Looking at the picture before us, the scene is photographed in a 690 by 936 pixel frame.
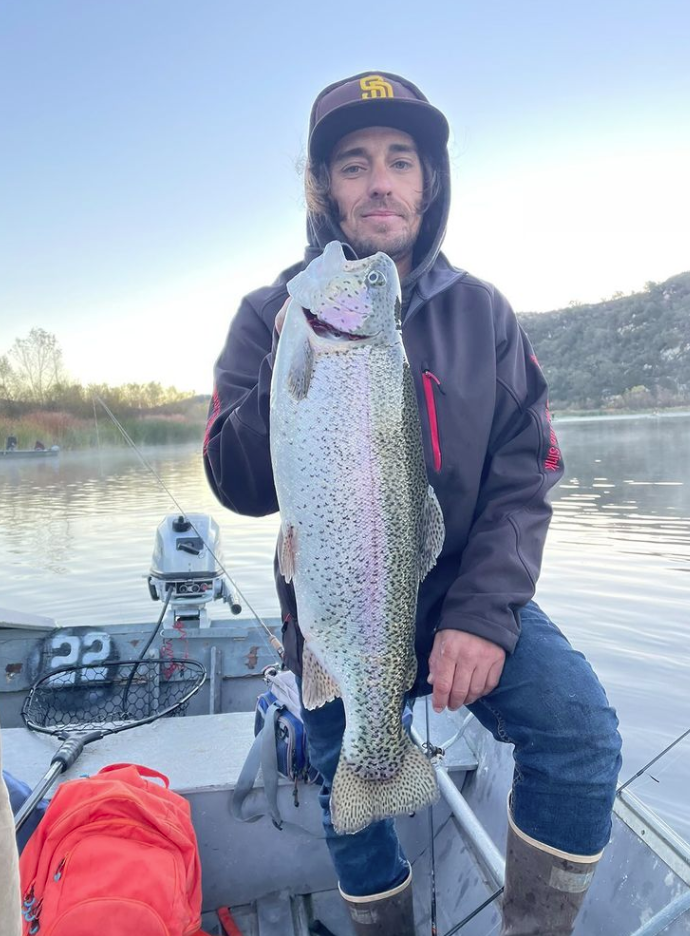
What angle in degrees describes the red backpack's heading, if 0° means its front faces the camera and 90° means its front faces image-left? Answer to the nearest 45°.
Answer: approximately 0°

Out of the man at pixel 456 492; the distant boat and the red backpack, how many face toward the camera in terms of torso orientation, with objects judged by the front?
2

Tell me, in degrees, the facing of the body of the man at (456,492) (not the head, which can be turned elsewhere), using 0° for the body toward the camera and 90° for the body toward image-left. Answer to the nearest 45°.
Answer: approximately 0°

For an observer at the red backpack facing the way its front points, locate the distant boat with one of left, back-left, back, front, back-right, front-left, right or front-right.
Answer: back
